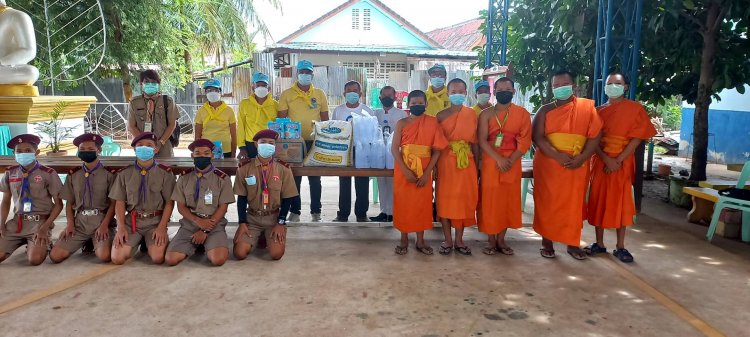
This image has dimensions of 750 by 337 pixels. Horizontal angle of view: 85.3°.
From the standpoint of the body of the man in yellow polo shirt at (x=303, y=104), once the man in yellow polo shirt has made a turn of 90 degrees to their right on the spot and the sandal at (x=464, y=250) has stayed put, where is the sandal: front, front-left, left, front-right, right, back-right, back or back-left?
back-left

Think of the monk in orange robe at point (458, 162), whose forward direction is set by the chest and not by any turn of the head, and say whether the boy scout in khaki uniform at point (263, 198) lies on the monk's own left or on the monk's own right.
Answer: on the monk's own right

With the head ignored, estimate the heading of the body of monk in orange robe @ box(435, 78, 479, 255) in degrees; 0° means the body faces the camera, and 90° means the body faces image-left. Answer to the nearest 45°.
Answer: approximately 0°

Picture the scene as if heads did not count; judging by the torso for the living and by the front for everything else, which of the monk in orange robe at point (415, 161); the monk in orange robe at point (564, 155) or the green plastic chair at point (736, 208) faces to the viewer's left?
the green plastic chair

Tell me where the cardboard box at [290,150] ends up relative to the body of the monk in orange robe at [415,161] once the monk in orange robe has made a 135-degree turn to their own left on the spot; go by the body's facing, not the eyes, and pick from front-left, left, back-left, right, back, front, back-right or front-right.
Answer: back-left

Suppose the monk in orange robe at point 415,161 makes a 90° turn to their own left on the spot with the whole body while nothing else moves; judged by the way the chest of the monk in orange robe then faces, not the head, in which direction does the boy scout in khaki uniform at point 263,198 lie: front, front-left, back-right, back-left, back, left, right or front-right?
back

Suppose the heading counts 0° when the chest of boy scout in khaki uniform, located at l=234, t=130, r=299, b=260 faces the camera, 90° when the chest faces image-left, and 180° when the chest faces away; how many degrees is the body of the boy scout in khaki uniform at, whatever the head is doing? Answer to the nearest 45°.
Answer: approximately 0°

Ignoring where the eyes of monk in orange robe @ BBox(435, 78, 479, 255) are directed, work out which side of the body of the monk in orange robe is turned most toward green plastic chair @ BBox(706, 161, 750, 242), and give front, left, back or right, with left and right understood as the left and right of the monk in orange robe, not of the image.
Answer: left

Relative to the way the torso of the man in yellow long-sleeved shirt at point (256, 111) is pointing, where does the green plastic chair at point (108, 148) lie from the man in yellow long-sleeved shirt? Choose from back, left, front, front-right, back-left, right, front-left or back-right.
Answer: back-right

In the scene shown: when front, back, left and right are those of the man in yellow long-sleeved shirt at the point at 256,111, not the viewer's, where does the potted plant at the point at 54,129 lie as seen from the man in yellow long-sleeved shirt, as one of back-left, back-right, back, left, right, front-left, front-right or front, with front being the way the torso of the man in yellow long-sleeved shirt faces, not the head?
back-right

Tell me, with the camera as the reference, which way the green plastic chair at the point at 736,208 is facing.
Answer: facing to the left of the viewer
